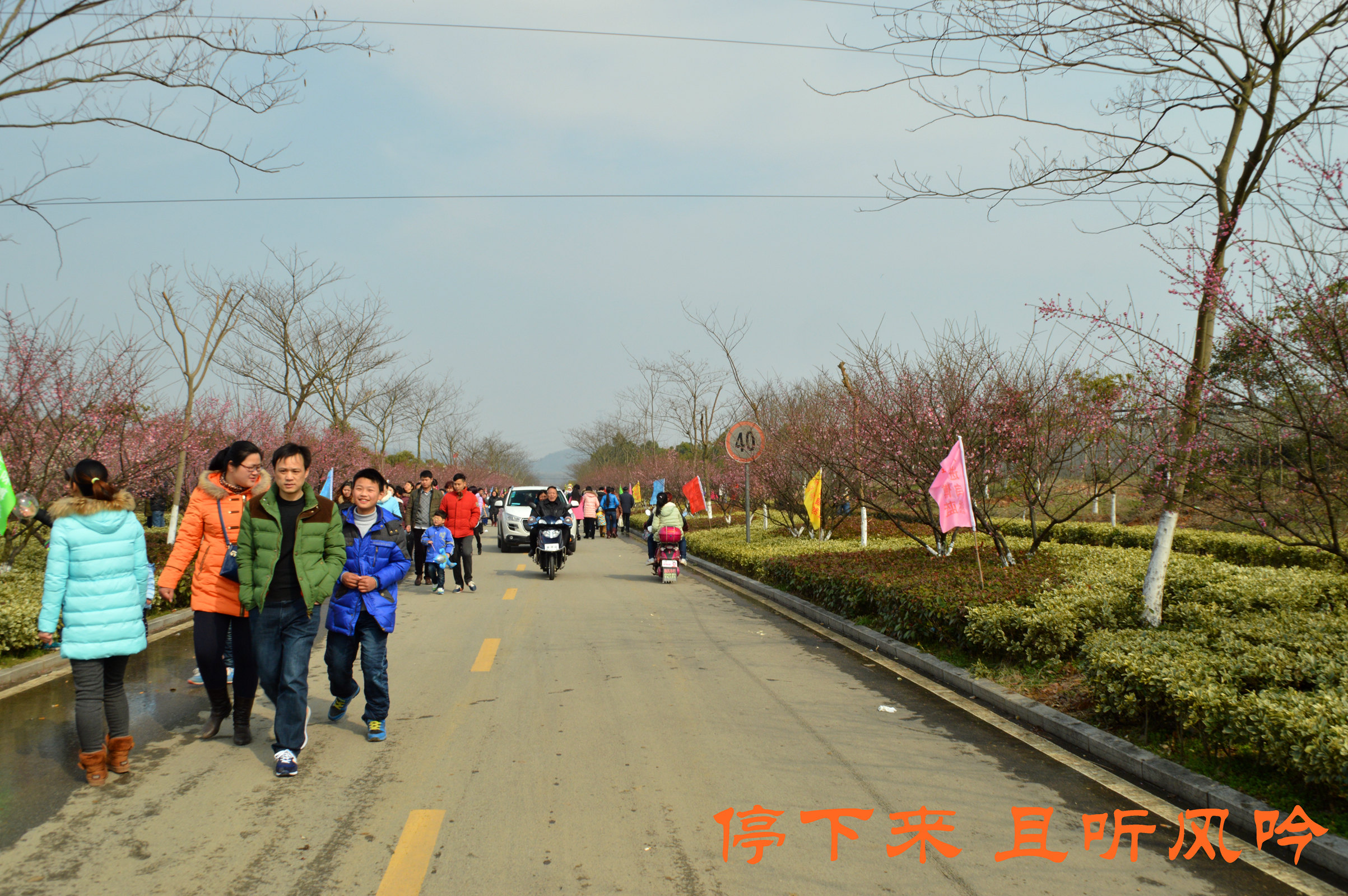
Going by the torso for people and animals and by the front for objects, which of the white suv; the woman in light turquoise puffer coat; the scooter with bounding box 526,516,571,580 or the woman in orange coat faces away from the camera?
the woman in light turquoise puffer coat

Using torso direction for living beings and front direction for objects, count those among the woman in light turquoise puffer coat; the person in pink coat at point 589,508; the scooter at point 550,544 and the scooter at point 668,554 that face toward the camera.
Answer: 1

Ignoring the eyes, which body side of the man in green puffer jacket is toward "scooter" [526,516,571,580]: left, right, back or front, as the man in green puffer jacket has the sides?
back

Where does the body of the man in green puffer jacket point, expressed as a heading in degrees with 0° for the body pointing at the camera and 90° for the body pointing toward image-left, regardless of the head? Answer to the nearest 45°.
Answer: approximately 0°

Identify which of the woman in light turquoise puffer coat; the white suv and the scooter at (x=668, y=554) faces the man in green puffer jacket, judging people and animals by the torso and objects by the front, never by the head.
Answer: the white suv

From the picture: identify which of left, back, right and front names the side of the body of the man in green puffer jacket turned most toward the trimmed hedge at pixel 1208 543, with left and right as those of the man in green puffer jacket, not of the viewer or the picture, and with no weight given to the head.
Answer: left

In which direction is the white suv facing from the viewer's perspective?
toward the camera

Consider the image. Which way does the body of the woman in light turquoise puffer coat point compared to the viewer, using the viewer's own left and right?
facing away from the viewer

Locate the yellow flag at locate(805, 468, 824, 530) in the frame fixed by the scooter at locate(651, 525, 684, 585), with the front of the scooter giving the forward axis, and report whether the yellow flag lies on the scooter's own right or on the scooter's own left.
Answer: on the scooter's own right

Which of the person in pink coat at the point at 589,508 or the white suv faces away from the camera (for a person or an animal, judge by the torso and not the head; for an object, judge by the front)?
the person in pink coat

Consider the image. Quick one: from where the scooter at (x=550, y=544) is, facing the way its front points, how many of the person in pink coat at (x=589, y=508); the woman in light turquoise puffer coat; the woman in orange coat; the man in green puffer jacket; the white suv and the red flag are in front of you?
3

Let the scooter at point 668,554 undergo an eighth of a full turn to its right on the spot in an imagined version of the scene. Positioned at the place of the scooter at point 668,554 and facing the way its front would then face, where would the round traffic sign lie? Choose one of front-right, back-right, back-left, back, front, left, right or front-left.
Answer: front

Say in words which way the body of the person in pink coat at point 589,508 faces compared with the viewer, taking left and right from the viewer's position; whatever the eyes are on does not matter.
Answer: facing away from the viewer

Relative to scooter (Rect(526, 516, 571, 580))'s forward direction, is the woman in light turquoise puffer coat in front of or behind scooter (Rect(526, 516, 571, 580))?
in front

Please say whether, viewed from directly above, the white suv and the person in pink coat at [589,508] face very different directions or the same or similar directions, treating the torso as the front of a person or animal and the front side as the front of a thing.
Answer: very different directions

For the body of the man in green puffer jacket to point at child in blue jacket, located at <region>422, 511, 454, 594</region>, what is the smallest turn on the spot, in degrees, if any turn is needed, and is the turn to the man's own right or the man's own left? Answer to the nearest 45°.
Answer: approximately 180°

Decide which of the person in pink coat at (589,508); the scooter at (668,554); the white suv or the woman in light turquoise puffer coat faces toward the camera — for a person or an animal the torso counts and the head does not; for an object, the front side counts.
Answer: the white suv

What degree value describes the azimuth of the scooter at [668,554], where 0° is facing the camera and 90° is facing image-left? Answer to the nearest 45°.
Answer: approximately 180°

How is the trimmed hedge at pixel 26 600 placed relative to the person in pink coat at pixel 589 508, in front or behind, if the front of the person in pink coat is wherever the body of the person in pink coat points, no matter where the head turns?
behind

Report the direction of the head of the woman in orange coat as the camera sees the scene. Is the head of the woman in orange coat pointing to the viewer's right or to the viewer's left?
to the viewer's right
